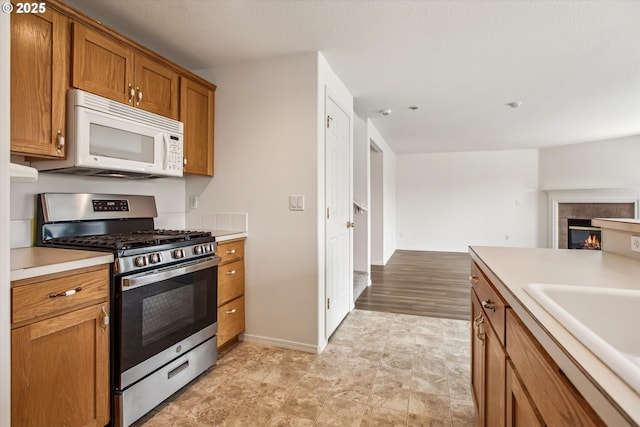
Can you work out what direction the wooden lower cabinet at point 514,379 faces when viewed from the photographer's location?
facing to the left of the viewer

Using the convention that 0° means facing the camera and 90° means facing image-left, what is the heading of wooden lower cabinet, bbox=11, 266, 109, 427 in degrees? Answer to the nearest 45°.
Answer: approximately 315°

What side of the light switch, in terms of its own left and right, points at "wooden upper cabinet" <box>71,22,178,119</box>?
right

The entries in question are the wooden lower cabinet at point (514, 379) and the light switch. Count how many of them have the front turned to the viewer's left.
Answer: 1

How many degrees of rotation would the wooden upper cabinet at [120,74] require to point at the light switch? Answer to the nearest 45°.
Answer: approximately 45° to its left

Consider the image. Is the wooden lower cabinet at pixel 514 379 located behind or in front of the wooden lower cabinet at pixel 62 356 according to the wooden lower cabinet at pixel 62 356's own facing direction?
in front

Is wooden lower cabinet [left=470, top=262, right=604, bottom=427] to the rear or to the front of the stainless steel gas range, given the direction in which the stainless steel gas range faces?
to the front

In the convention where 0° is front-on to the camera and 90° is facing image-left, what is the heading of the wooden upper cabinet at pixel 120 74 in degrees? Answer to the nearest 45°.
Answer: approximately 315°
